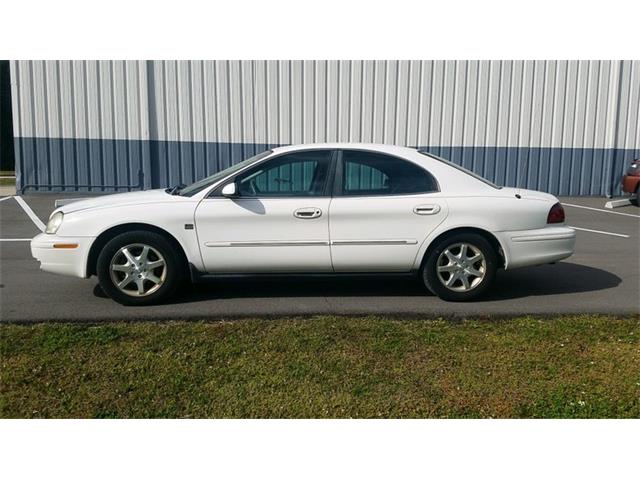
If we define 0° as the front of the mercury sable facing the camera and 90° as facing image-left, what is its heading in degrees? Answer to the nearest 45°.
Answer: approximately 90°

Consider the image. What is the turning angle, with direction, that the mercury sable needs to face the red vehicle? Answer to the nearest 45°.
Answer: approximately 135° to its right
